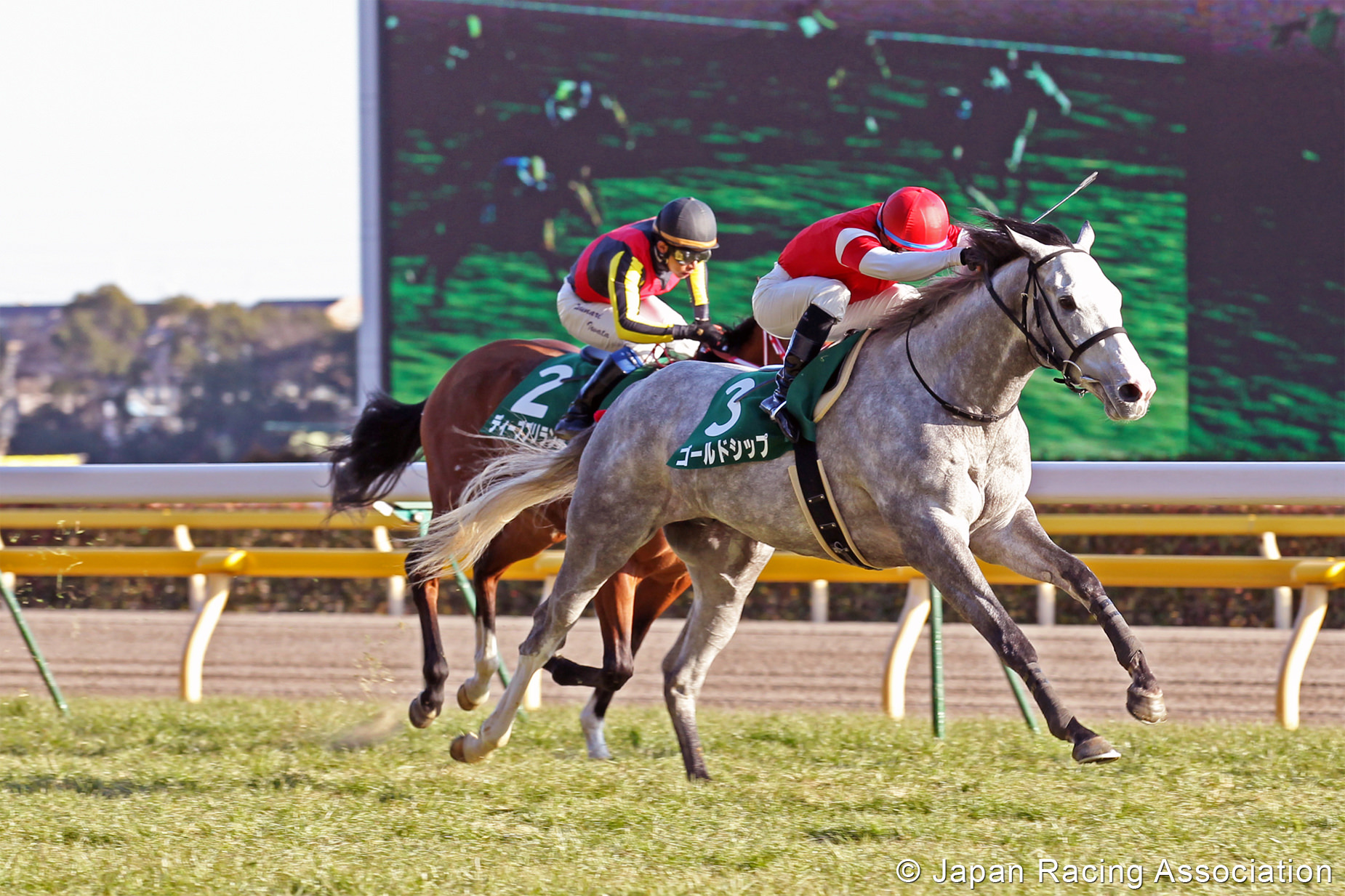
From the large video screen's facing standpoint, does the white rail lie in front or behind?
in front

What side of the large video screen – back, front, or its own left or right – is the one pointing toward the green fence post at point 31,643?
front

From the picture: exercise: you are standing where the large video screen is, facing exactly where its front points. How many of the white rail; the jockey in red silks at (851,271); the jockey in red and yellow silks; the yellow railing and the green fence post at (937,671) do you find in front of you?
5

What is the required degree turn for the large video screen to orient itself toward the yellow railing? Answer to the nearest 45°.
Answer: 0° — it already faces it

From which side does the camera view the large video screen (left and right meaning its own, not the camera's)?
front

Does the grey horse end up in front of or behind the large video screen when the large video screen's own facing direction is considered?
in front

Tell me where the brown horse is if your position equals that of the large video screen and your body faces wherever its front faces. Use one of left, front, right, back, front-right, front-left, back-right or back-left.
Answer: front

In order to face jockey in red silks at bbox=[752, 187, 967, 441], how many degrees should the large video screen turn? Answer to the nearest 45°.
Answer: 0° — it already faces them

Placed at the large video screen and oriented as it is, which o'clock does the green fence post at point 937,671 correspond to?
The green fence post is roughly at 12 o'clock from the large video screen.

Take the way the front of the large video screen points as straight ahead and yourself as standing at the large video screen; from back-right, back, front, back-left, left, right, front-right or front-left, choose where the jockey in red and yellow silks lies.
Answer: front
